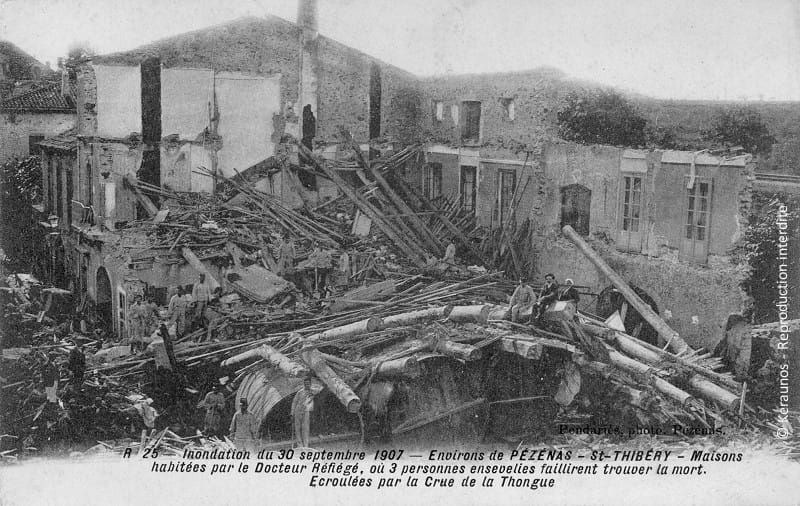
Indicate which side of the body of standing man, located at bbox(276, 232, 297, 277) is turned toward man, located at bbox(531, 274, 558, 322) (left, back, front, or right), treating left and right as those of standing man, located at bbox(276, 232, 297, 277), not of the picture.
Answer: left

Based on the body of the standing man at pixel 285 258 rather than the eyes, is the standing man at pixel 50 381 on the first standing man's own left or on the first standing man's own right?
on the first standing man's own right

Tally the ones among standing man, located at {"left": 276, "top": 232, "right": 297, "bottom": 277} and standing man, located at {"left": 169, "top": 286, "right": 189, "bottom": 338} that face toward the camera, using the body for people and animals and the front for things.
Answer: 2

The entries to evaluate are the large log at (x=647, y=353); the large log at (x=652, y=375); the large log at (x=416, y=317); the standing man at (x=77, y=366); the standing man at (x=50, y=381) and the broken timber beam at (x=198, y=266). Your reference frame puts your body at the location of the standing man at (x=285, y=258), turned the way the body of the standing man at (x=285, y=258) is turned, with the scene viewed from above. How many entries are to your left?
3

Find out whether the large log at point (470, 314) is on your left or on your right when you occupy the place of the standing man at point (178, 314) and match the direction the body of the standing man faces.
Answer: on your left

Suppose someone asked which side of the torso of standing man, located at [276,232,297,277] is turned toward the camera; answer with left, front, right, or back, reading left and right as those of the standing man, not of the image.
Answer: front

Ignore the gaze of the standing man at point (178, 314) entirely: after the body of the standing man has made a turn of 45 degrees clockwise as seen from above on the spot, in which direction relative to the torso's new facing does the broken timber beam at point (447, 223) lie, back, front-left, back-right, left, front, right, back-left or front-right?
back-left

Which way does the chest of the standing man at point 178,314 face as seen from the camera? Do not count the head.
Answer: toward the camera

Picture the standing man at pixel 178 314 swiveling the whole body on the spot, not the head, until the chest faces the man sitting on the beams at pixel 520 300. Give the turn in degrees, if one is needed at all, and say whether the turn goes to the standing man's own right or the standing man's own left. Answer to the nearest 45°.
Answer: approximately 90° to the standing man's own left

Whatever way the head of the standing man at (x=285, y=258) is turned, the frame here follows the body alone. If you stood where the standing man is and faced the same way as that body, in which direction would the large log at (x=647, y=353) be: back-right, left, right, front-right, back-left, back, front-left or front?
left
